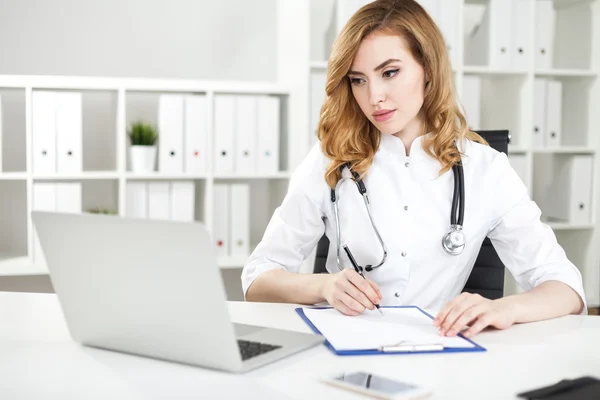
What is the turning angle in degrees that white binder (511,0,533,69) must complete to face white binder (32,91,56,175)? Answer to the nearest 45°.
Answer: approximately 45° to its right

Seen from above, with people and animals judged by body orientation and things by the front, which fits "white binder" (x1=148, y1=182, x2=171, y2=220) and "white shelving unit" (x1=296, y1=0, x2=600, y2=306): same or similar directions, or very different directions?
same or similar directions

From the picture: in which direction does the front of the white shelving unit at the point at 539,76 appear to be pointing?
toward the camera

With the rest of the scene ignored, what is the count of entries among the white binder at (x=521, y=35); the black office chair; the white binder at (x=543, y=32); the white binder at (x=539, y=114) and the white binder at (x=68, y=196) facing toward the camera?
5

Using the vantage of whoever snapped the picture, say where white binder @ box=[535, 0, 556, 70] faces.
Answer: facing the viewer

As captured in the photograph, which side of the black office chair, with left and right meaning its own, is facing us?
front

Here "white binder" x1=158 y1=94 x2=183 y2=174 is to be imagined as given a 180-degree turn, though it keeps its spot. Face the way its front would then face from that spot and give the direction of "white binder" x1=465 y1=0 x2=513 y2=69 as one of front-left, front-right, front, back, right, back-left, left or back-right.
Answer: right

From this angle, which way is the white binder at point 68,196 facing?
toward the camera

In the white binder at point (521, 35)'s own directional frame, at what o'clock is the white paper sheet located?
The white paper sheet is roughly at 12 o'clock from the white binder.

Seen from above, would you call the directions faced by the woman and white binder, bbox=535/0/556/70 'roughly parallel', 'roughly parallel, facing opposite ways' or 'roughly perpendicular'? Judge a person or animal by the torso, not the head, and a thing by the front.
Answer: roughly parallel

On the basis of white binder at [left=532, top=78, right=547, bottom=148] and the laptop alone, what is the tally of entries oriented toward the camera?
1

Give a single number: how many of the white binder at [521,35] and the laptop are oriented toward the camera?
1

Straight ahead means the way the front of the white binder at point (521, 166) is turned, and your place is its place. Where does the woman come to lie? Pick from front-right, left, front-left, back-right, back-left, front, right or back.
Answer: front

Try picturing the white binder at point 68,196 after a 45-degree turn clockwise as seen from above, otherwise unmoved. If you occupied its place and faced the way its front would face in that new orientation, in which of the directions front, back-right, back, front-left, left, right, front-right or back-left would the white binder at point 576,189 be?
back-left

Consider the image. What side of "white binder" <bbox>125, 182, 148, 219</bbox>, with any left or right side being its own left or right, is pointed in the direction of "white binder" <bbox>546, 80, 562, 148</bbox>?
left

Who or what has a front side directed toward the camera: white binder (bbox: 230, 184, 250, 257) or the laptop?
the white binder

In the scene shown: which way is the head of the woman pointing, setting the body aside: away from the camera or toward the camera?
toward the camera
